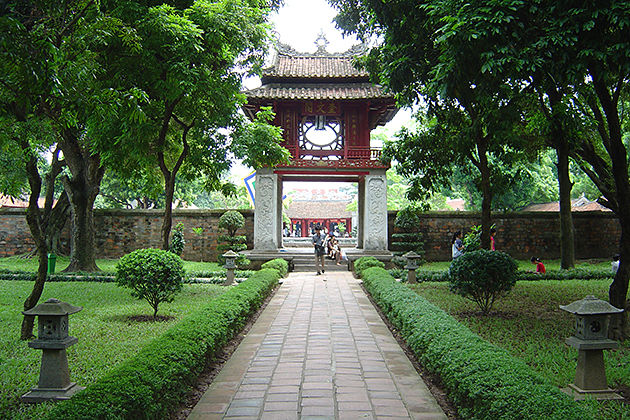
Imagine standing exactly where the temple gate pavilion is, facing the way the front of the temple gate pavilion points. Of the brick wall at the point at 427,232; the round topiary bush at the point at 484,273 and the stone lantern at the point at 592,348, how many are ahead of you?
2

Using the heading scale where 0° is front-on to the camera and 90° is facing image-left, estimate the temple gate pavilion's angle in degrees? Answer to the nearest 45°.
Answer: approximately 0°

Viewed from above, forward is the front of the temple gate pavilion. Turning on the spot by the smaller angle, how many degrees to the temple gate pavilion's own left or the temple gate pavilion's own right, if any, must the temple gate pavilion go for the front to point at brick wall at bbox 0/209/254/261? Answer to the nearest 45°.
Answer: approximately 90° to the temple gate pavilion's own right

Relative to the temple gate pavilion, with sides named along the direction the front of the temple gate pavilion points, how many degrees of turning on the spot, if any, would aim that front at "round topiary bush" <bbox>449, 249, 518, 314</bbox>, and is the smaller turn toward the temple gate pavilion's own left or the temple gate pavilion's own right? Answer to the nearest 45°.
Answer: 0° — it already faces it

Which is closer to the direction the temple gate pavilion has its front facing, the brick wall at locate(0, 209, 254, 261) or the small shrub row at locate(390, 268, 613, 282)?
the small shrub row

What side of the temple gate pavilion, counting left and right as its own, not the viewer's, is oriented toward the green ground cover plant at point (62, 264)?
right
